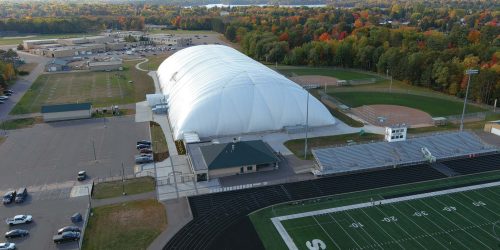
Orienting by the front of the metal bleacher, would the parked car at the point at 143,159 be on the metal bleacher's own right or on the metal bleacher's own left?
on the metal bleacher's own right

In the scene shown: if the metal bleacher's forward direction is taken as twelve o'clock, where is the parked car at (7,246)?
The parked car is roughly at 3 o'clock from the metal bleacher.

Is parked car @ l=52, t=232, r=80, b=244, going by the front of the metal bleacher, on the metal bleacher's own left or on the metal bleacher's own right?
on the metal bleacher's own right

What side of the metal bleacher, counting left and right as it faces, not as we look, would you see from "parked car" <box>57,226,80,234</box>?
right

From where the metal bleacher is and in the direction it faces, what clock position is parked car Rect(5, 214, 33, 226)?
The parked car is roughly at 3 o'clock from the metal bleacher.

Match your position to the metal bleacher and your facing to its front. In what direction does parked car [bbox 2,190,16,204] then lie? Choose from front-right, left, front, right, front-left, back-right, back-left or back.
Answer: right

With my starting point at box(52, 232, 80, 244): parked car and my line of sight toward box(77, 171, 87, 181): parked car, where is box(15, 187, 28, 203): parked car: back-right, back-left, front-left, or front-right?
front-left

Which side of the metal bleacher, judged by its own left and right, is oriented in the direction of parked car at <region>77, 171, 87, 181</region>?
right

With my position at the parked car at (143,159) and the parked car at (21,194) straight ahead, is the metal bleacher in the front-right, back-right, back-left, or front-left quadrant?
back-left

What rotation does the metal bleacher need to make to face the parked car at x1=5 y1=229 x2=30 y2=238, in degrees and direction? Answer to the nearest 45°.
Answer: approximately 90° to its right

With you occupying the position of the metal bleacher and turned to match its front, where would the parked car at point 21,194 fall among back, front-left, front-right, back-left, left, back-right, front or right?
right

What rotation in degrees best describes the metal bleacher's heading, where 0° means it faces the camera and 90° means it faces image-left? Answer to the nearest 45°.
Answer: approximately 315°
